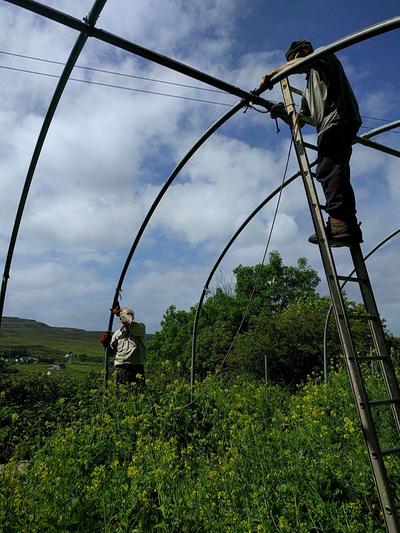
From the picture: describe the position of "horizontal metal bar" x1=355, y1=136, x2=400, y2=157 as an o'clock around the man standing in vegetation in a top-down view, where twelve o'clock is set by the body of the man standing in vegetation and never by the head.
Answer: The horizontal metal bar is roughly at 9 o'clock from the man standing in vegetation.

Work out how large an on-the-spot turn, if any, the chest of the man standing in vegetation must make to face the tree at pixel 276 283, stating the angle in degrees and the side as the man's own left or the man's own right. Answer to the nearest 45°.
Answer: approximately 180°

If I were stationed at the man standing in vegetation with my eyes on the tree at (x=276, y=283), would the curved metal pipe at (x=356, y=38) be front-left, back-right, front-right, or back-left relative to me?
back-right

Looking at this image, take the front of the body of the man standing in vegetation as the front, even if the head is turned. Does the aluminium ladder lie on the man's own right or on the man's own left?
on the man's own left

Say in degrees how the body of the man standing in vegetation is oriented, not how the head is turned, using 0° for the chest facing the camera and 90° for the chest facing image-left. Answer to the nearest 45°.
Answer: approximately 45°

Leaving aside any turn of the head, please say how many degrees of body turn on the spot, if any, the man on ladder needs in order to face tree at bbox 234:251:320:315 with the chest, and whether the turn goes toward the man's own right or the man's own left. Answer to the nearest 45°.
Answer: approximately 90° to the man's own right
